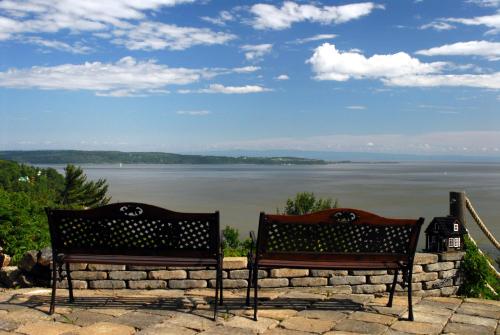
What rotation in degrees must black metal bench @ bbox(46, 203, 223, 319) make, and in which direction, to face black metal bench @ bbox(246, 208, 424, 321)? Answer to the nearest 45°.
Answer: approximately 90° to its right

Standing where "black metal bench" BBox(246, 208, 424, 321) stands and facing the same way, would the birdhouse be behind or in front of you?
in front

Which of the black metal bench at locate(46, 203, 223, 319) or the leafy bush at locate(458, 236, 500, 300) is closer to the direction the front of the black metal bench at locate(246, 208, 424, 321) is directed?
the leafy bush

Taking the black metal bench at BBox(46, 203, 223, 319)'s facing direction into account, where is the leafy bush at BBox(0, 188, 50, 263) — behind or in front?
in front

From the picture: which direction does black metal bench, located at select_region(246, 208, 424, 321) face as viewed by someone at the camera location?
facing away from the viewer

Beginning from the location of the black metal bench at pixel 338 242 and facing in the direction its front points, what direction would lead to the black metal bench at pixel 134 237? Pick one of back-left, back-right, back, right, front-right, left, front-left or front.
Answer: left

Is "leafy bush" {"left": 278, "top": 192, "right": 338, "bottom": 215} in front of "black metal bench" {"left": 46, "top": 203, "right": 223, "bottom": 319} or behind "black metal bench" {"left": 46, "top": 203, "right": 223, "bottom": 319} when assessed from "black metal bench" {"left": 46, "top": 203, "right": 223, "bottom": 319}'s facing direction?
in front

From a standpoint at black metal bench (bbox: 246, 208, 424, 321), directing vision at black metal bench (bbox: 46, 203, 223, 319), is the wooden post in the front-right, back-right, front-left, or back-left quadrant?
back-right

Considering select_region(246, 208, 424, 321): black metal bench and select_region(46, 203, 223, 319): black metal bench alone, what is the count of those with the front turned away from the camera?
2

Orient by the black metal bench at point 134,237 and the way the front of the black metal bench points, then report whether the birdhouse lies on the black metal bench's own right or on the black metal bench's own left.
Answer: on the black metal bench's own right

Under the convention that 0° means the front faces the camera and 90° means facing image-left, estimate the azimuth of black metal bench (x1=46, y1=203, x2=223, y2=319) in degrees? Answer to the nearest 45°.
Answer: approximately 180°

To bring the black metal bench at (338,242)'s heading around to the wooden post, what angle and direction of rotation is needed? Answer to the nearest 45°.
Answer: approximately 45° to its right
